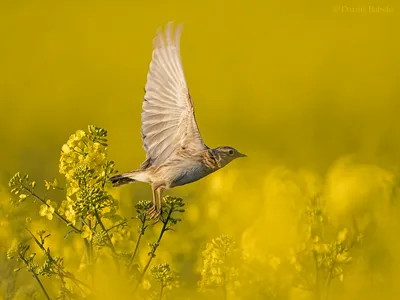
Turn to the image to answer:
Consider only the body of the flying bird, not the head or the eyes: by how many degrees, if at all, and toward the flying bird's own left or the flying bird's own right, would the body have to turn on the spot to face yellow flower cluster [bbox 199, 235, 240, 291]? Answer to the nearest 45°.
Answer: approximately 90° to the flying bird's own right

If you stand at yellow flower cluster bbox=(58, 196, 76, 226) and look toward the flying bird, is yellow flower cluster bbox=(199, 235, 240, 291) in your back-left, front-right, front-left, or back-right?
front-right

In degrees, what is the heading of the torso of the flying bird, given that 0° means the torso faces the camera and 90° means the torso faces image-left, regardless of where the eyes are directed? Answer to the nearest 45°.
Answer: approximately 270°

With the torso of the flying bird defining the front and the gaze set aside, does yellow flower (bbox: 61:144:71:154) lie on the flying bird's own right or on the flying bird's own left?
on the flying bird's own right
